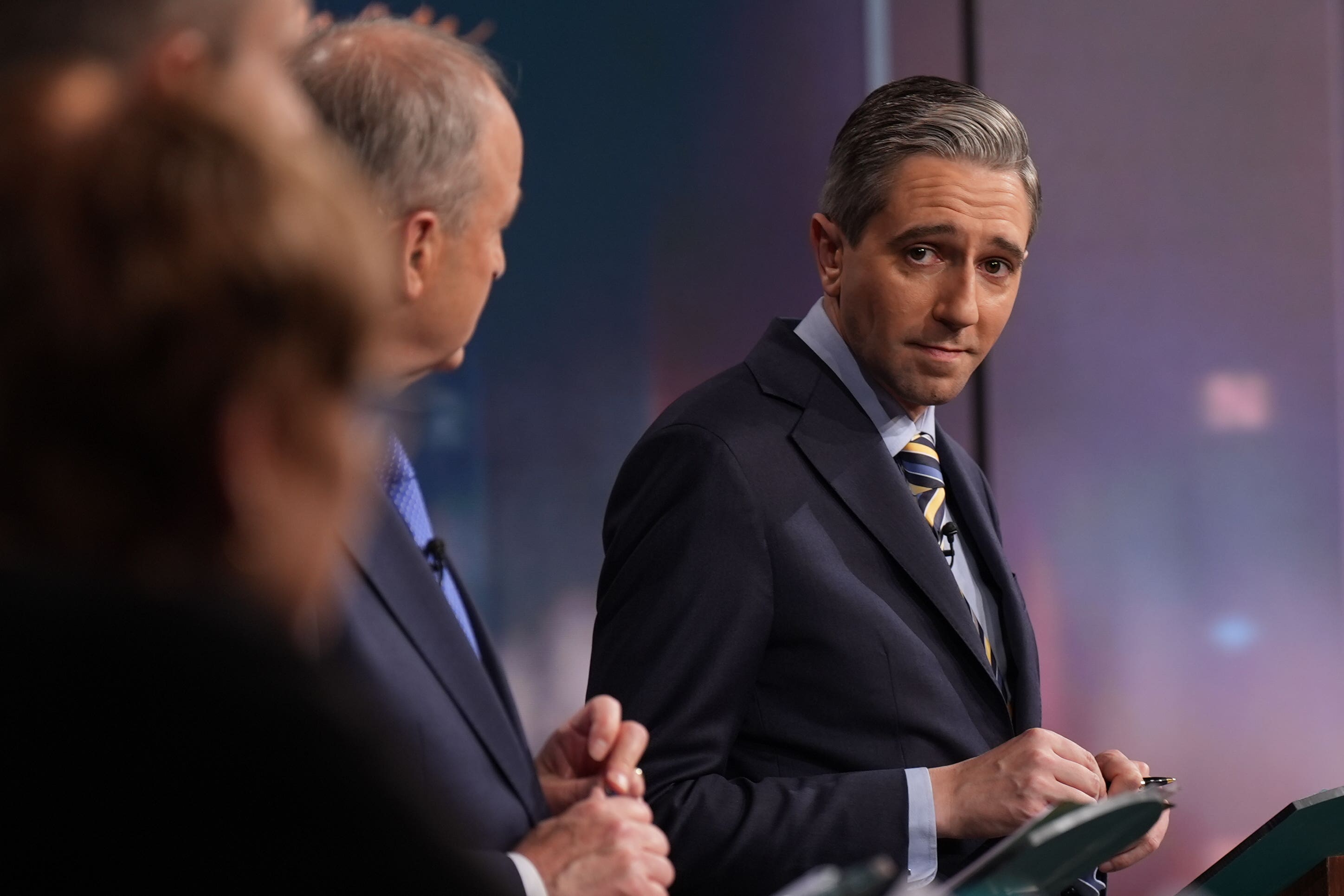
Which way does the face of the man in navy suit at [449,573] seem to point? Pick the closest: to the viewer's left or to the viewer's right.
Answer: to the viewer's right

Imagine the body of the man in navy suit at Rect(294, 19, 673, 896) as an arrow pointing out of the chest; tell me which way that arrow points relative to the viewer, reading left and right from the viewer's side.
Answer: facing to the right of the viewer

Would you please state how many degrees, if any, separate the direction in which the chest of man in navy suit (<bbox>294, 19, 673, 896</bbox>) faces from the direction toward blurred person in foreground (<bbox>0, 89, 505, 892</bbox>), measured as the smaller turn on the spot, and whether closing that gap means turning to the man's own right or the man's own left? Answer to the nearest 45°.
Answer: approximately 90° to the man's own right

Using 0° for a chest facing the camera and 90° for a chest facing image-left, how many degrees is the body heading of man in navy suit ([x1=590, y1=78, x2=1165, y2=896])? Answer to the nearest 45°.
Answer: approximately 315°

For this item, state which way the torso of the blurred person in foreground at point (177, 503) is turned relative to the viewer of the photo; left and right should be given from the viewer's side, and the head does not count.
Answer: facing away from the viewer and to the right of the viewer

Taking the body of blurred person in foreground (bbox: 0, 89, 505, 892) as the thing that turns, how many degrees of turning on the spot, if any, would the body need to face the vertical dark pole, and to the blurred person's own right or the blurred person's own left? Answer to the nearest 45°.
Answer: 0° — they already face it

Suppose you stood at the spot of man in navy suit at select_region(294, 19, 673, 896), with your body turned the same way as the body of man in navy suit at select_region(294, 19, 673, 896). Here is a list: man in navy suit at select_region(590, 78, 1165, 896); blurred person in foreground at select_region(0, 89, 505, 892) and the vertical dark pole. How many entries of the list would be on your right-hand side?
1

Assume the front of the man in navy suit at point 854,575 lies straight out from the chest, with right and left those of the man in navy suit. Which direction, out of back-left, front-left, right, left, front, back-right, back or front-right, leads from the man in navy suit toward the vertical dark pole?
back-left

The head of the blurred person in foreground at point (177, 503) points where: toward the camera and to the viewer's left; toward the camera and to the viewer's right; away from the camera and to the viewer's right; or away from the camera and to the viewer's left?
away from the camera and to the viewer's right
